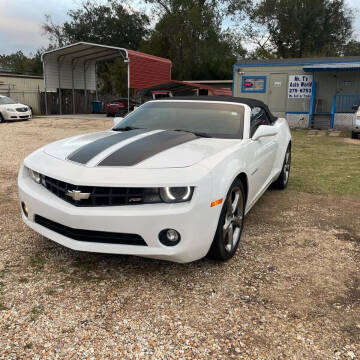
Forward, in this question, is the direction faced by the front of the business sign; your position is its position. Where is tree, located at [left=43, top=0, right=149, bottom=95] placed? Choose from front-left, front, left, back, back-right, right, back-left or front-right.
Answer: back-right

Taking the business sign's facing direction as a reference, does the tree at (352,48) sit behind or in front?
behind

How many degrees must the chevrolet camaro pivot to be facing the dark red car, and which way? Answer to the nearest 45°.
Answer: approximately 135° to its right

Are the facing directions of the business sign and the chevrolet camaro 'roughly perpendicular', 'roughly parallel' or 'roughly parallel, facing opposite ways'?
roughly parallel

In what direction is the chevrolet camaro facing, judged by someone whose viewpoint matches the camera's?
facing the viewer and to the left of the viewer

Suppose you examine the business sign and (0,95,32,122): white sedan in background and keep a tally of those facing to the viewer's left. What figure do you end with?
0

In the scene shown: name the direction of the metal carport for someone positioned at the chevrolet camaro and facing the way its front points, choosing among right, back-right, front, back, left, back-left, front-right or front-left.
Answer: back-right

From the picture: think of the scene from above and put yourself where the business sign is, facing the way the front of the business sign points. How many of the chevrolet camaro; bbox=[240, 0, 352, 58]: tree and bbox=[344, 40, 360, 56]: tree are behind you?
2

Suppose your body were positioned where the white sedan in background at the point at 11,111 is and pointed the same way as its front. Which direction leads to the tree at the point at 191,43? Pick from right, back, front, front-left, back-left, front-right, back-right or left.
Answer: left

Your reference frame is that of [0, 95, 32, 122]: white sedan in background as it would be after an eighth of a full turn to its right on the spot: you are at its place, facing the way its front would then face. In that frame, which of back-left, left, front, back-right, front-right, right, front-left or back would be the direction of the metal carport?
back-left

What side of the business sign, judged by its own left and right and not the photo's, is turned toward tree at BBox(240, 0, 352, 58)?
back

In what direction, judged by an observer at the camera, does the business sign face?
facing the viewer

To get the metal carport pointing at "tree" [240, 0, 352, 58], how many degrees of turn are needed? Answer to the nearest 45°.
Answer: approximately 180°
